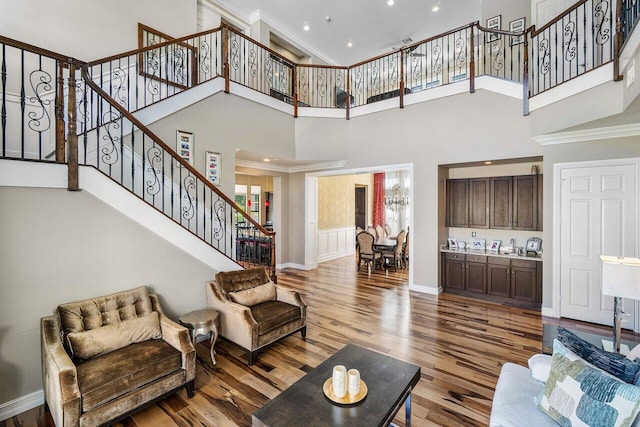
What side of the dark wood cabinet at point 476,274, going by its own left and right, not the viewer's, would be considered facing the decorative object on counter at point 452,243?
right

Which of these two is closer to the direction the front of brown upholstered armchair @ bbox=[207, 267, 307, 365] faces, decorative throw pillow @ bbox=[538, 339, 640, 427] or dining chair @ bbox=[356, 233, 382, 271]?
the decorative throw pillow

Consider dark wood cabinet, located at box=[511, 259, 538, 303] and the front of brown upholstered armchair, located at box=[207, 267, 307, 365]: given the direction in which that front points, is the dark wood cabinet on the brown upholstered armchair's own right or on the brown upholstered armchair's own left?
on the brown upholstered armchair's own left

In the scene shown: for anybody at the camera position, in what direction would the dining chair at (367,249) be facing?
facing away from the viewer and to the right of the viewer

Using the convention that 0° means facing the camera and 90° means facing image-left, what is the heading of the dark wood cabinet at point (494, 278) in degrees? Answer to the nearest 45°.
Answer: approximately 45°

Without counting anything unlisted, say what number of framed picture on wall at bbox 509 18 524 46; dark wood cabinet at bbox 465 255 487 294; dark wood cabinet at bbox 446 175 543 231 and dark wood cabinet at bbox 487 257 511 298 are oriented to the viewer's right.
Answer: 0

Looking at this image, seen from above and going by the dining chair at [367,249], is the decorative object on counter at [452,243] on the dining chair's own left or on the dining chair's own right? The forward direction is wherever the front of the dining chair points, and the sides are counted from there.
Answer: on the dining chair's own right

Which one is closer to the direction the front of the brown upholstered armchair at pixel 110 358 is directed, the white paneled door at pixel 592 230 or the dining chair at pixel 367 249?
the white paneled door

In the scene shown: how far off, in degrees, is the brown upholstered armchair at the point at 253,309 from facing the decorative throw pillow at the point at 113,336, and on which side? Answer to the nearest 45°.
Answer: approximately 90° to its right

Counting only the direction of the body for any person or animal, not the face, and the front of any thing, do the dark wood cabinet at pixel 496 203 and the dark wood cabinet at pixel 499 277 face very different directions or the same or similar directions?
same or similar directions

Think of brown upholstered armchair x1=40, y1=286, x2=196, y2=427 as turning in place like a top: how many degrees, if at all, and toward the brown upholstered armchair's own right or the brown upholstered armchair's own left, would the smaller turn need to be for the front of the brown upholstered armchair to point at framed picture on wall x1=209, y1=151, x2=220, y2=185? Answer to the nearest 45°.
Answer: approximately 90° to the brown upholstered armchair's own left

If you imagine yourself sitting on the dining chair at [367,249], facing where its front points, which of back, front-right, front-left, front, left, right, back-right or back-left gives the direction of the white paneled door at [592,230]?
right

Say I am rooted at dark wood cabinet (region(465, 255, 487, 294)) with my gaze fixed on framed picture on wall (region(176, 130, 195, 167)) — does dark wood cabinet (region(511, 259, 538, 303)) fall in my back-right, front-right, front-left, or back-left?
back-left

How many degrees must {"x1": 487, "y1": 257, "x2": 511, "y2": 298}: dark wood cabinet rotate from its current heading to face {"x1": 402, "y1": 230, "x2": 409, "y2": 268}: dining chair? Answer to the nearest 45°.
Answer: approximately 90° to its right

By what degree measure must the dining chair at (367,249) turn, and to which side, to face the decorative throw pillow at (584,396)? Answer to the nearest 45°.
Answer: approximately 135° to its right

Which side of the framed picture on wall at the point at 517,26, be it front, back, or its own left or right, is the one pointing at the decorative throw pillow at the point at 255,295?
front

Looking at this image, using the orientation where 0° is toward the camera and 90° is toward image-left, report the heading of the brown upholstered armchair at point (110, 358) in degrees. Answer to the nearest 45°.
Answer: approximately 315°

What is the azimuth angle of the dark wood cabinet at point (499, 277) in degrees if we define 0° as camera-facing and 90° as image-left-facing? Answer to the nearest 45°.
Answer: approximately 45°

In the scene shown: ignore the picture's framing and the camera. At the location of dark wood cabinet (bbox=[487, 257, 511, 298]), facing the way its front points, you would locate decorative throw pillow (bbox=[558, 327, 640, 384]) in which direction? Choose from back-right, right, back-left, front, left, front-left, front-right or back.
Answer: front-left
